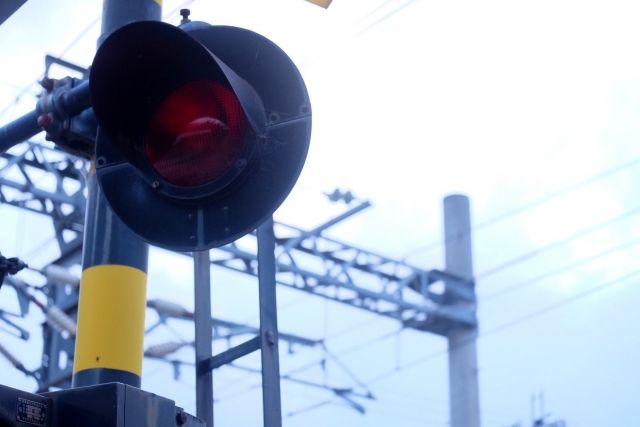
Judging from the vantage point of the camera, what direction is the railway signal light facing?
facing the viewer and to the left of the viewer

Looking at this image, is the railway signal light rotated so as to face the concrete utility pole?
no
